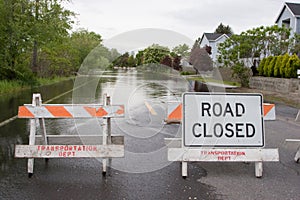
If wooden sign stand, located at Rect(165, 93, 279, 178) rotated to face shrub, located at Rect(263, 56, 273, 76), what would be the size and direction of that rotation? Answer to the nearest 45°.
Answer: approximately 180°

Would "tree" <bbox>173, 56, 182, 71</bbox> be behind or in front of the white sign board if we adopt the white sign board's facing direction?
behind

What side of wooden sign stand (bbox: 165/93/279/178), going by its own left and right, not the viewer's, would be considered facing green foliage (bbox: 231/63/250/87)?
back

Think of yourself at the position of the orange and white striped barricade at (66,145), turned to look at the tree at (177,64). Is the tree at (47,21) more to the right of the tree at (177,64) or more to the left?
left

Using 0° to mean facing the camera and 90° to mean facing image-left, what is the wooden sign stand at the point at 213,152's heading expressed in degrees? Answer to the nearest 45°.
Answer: approximately 0°

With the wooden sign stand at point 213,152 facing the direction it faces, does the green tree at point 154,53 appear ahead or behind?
behind

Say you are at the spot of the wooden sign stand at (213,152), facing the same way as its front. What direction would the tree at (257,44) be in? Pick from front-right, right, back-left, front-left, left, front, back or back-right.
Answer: back

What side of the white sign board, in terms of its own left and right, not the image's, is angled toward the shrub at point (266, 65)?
back

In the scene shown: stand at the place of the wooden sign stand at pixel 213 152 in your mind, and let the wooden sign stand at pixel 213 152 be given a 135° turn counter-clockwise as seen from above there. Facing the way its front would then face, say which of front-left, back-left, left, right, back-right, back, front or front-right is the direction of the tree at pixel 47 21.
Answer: left
